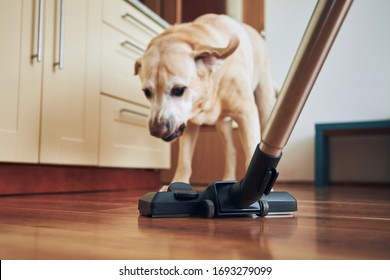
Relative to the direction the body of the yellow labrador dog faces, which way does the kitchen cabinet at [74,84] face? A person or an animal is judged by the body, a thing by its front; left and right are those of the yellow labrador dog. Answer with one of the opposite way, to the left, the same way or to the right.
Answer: to the left

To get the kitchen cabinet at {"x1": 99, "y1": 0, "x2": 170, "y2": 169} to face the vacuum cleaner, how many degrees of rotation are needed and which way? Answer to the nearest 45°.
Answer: approximately 45° to its right

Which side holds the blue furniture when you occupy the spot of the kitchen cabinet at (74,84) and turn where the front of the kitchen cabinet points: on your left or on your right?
on your left

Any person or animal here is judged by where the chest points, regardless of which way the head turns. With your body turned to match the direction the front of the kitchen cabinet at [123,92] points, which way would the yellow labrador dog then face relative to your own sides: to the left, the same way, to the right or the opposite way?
to the right

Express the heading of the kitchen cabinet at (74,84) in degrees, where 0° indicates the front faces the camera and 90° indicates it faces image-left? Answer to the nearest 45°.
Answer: approximately 315°

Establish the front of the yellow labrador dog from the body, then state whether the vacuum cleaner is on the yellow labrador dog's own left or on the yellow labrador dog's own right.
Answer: on the yellow labrador dog's own left

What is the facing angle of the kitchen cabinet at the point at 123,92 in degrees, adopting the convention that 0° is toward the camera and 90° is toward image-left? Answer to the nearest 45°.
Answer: approximately 315°

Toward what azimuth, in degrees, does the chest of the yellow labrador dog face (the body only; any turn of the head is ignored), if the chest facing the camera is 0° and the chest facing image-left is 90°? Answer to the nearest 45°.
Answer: approximately 45°
